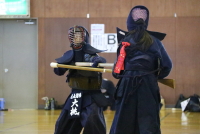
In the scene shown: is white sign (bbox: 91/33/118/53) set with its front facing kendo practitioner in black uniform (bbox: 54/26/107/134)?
yes

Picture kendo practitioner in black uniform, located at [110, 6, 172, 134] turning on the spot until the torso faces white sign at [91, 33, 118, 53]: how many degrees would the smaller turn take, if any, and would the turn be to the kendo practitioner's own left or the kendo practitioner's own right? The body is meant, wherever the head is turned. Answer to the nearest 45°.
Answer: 0° — they already face it

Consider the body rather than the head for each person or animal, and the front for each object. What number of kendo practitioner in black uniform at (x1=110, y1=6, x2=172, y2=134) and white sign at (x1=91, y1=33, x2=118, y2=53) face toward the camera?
1

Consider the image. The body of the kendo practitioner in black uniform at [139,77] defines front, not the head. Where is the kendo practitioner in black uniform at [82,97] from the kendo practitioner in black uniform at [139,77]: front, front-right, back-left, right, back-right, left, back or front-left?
front-left

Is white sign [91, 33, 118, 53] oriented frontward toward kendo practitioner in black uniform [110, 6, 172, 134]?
yes

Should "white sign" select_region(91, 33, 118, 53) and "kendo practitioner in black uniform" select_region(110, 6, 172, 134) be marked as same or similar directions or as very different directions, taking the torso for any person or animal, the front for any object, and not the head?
very different directions
